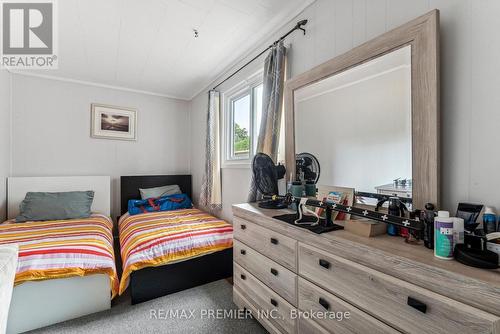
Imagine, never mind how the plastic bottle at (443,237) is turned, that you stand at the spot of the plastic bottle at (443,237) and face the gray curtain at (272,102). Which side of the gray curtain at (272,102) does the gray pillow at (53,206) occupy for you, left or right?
left

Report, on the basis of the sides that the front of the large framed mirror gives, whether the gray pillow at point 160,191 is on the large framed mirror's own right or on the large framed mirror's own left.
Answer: on the large framed mirror's own right

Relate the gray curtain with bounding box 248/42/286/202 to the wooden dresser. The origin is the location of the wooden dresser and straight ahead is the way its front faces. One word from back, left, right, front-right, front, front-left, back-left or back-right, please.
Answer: right

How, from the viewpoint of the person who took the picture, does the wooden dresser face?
facing the viewer and to the left of the viewer

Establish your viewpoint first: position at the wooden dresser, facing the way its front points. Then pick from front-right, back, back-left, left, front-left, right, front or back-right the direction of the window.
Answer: right

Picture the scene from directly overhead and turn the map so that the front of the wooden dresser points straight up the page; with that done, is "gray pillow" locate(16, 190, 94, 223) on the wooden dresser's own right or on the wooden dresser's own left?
on the wooden dresser's own right

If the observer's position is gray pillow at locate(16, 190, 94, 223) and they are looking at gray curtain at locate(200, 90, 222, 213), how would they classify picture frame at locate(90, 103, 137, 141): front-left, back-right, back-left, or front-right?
front-left

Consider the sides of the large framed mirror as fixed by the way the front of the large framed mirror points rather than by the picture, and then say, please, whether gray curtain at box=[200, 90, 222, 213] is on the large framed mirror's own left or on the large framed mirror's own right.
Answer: on the large framed mirror's own right
